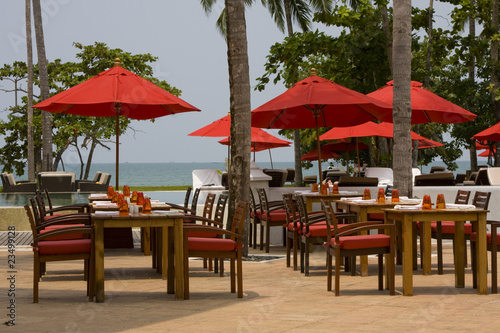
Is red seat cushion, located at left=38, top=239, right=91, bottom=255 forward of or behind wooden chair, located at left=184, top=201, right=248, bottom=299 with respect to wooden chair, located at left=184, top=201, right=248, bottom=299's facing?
forward

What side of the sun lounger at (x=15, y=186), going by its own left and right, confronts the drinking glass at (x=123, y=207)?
right

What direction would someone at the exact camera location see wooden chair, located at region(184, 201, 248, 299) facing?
facing to the left of the viewer

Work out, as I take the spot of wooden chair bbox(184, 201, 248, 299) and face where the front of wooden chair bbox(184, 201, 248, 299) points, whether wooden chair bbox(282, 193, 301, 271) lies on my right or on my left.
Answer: on my right

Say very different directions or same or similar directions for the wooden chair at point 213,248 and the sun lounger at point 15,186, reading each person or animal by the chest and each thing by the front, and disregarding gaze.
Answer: very different directions

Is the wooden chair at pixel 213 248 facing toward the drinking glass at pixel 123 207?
yes

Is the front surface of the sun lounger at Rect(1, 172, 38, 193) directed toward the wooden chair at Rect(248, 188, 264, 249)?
no

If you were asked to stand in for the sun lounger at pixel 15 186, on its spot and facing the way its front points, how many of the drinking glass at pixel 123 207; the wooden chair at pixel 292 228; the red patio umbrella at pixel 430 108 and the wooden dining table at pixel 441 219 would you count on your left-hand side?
0

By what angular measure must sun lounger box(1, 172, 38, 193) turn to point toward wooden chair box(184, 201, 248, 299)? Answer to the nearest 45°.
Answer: approximately 90° to its right

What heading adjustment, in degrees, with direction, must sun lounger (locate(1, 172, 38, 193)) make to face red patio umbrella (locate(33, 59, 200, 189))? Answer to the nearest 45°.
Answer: approximately 90° to its right

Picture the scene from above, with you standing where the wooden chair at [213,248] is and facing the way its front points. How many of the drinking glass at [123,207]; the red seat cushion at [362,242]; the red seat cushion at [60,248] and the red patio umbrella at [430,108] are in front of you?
2

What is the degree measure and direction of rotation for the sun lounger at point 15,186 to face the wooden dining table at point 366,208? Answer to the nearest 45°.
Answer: approximately 90° to its right

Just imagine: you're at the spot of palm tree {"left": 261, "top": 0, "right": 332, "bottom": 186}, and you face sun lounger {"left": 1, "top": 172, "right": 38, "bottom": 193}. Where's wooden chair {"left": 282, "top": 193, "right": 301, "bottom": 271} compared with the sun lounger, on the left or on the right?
left

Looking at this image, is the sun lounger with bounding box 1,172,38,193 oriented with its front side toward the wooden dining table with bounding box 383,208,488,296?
no

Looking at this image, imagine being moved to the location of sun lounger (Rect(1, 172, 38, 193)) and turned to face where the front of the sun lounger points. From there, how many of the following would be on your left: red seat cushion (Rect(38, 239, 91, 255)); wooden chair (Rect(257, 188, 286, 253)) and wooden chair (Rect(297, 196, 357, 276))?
0
